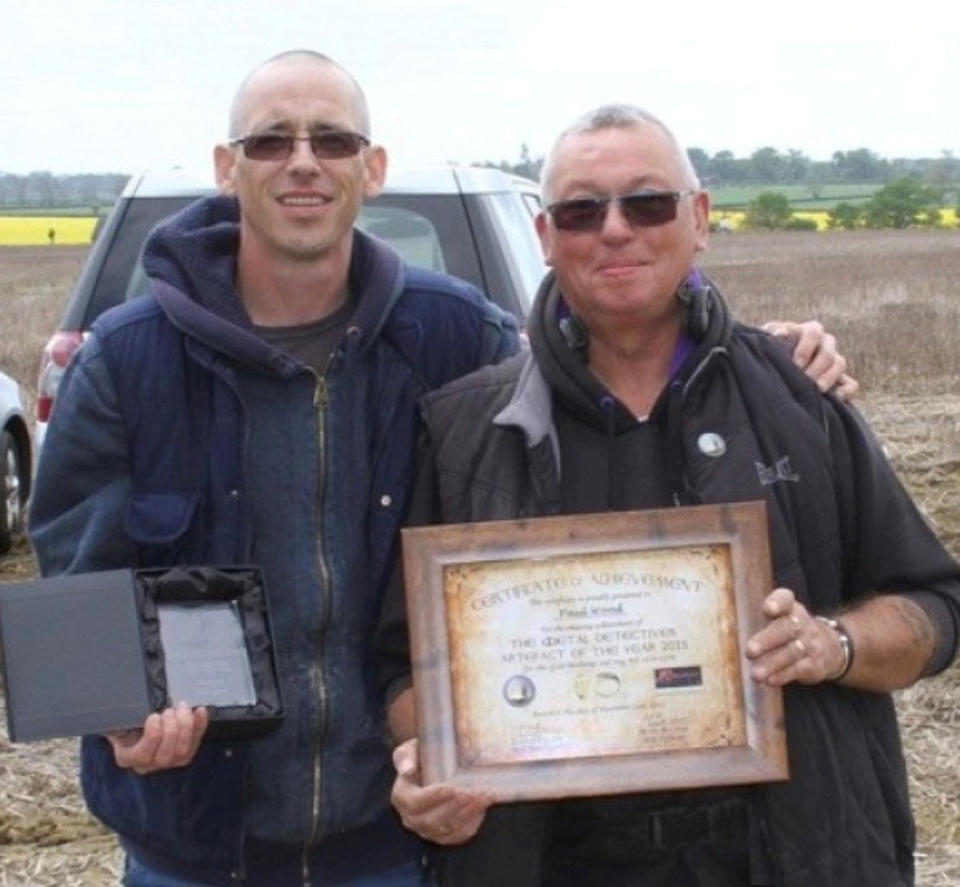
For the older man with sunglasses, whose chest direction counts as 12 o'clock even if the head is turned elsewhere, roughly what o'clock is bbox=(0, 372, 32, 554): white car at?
The white car is roughly at 5 o'clock from the older man with sunglasses.

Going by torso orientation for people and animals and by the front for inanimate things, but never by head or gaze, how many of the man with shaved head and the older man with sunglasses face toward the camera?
2

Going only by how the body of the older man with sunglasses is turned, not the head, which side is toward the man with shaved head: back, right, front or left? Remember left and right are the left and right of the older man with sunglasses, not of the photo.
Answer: right

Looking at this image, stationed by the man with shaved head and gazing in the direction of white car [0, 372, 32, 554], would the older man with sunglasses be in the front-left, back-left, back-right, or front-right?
back-right

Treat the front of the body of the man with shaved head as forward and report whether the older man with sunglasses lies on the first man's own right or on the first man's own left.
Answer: on the first man's own left

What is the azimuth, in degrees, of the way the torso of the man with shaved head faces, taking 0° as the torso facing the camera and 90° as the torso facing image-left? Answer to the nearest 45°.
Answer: approximately 0°

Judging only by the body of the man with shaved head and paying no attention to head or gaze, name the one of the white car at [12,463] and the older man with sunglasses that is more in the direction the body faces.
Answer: the older man with sunglasses
